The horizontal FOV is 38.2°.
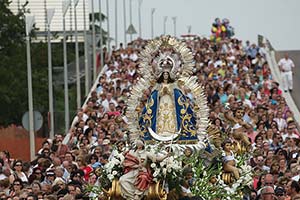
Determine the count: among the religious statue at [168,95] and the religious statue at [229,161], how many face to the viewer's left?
0

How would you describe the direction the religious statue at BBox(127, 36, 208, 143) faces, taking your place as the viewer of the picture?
facing the viewer
